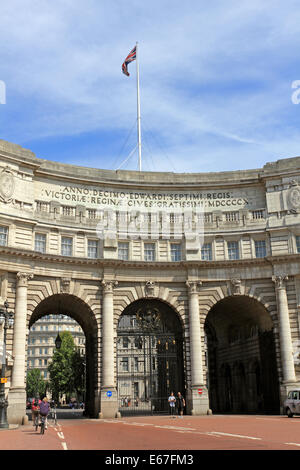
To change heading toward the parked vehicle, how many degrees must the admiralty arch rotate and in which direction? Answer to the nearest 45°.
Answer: approximately 45° to its left

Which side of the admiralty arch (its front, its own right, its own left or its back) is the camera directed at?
front
